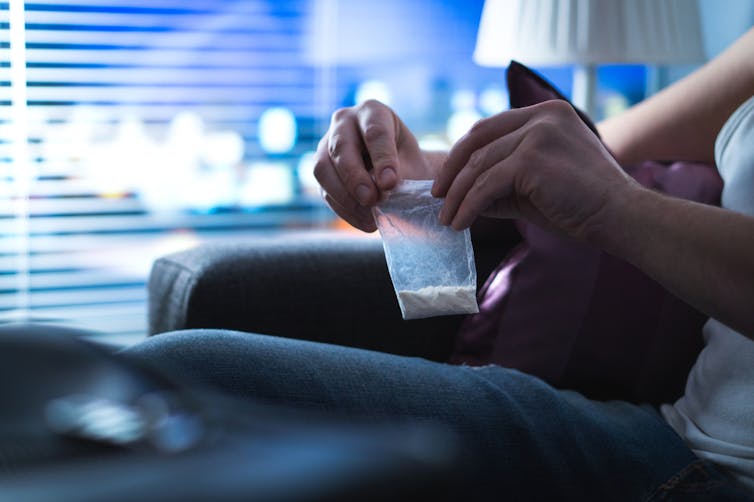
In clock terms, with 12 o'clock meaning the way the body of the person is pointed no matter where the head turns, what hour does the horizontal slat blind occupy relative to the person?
The horizontal slat blind is roughly at 2 o'clock from the person.

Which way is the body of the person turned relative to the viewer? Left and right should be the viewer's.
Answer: facing to the left of the viewer
